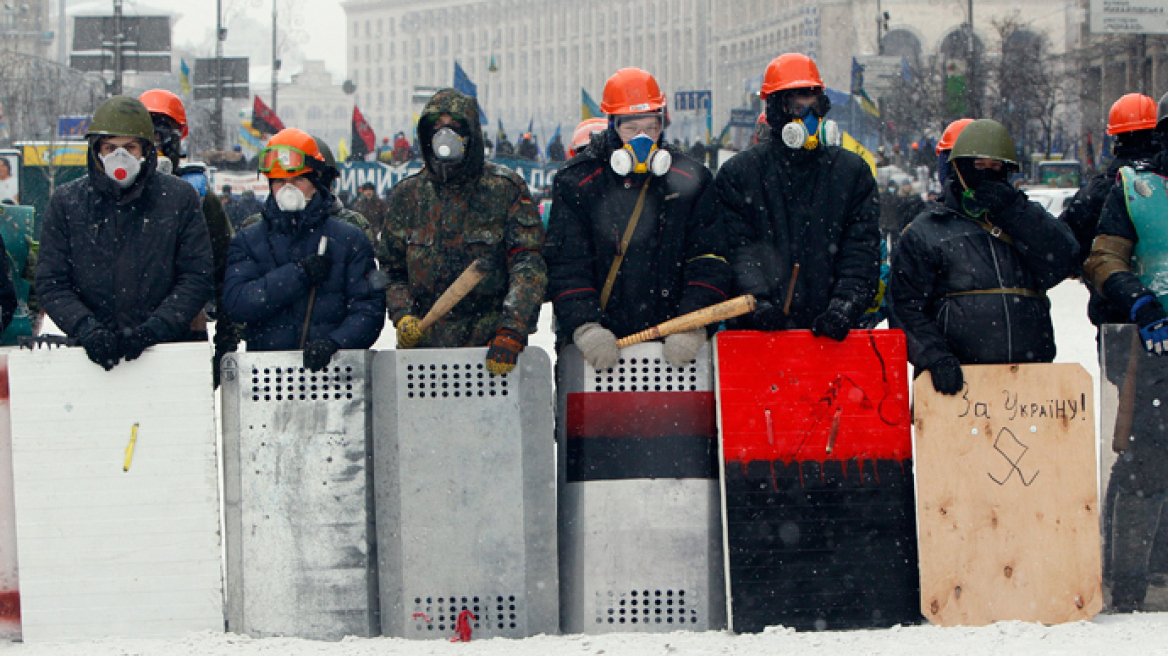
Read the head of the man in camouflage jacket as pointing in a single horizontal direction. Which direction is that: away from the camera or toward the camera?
toward the camera

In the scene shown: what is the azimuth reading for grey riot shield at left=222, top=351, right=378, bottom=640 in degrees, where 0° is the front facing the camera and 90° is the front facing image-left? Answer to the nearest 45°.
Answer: approximately 0°

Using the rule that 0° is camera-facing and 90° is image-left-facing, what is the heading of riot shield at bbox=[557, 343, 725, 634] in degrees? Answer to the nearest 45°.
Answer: approximately 0°

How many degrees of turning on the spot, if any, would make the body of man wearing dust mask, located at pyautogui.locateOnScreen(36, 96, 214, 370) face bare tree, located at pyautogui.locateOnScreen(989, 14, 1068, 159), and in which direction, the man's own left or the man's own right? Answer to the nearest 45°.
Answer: approximately 135° to the man's own left

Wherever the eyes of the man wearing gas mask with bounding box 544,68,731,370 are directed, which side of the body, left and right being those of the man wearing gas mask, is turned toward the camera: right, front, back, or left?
front

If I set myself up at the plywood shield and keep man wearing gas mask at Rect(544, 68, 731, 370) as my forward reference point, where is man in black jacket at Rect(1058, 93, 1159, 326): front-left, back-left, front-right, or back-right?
back-right

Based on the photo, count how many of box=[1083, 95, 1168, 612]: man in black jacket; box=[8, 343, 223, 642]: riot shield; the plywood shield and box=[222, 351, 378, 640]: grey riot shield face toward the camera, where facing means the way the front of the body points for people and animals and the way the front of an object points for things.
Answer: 4

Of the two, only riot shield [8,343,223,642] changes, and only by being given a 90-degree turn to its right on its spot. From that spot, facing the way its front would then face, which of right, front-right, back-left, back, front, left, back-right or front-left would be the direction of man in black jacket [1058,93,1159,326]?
back

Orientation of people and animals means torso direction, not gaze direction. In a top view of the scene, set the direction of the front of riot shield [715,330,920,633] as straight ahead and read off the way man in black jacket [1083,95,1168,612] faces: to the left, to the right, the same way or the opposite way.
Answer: the same way

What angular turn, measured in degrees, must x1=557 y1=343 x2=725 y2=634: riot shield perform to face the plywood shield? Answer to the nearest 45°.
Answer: approximately 90° to its left

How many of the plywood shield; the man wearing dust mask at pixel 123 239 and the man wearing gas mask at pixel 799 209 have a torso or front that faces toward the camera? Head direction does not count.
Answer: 3

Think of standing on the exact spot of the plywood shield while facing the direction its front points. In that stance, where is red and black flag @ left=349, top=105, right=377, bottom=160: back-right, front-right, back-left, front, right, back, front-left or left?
back-right

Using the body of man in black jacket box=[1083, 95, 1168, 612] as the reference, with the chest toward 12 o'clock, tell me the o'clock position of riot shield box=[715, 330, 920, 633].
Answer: The riot shield is roughly at 2 o'clock from the man in black jacket.

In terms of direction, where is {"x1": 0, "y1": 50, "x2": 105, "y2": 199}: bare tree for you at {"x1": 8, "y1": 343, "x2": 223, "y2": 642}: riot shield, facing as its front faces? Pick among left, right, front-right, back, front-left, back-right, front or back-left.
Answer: back

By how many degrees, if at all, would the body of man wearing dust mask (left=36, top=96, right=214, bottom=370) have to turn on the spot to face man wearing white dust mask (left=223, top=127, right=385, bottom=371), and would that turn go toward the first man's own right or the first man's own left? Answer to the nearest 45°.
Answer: approximately 90° to the first man's own left

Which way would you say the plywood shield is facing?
toward the camera

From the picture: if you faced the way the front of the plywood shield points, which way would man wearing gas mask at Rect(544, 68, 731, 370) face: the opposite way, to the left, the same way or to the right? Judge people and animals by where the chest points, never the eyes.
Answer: the same way

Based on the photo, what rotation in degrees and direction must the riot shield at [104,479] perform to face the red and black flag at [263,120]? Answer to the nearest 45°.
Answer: approximately 180°

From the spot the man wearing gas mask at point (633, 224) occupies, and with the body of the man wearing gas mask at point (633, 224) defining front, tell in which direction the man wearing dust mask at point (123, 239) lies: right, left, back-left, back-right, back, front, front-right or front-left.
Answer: right

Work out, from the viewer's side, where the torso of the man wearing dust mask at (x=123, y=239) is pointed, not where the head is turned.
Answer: toward the camera

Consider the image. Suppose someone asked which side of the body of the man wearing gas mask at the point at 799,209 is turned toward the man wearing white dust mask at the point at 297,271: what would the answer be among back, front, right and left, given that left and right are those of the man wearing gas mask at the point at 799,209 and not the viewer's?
right

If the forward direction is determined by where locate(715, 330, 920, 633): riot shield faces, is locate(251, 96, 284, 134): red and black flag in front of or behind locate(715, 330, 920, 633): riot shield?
behind
